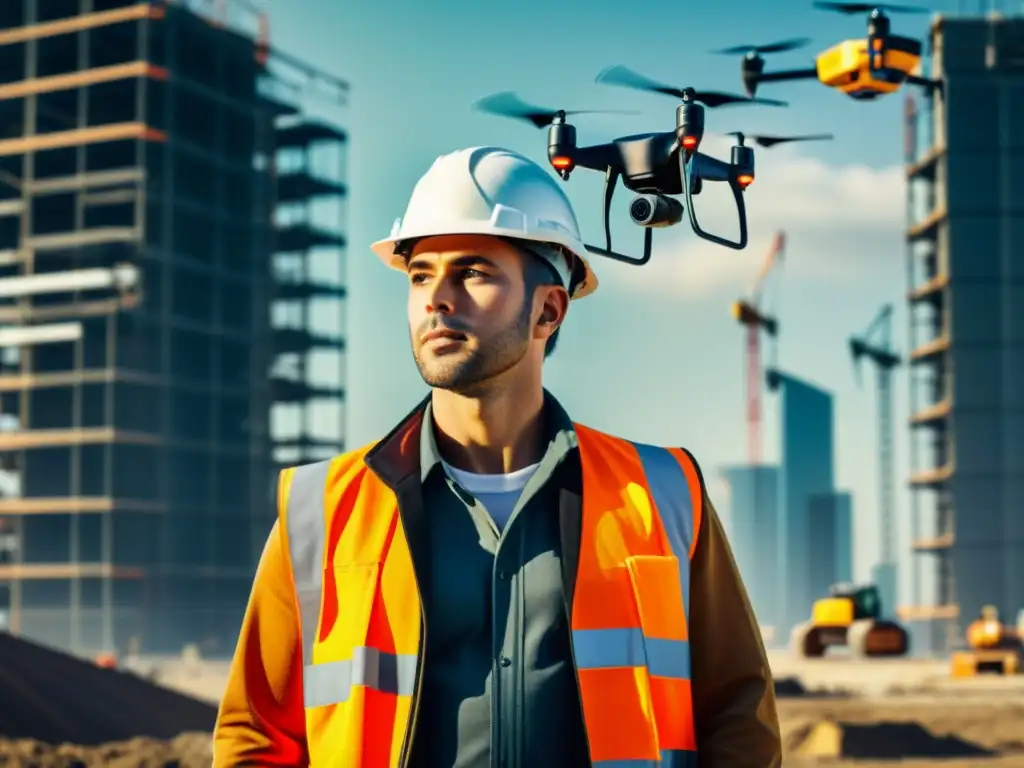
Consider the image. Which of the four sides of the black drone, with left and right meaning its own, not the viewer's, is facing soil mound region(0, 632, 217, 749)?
right

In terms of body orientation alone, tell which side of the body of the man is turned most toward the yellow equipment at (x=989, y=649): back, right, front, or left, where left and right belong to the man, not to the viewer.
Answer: back

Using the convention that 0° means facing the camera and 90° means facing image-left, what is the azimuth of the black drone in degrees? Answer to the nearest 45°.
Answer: approximately 45°

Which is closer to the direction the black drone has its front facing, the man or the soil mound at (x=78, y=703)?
the man

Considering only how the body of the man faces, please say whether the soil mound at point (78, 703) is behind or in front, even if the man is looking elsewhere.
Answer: behind
